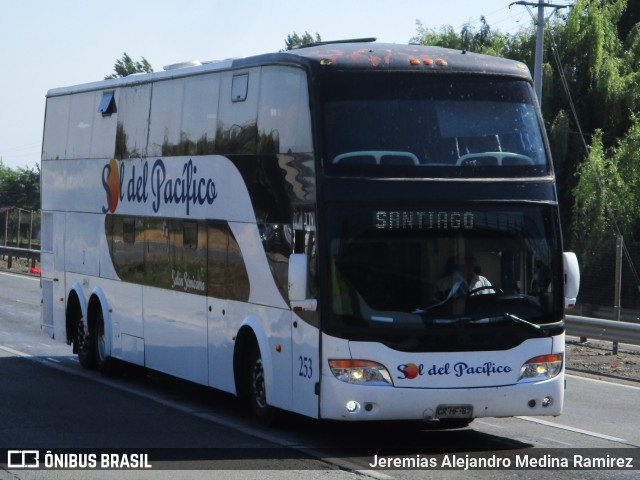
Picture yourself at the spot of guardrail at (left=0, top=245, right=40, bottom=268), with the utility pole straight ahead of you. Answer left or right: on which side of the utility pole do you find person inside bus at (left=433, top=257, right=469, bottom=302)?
right

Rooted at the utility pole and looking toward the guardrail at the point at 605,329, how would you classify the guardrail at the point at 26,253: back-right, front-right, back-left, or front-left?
back-right

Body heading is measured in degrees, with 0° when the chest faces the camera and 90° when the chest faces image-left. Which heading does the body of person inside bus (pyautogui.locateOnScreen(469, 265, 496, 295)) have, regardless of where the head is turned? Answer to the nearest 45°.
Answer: approximately 315°

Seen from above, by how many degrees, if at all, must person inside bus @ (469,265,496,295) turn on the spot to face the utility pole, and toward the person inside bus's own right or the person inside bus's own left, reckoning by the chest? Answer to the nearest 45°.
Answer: approximately 135° to the person inside bus's own left

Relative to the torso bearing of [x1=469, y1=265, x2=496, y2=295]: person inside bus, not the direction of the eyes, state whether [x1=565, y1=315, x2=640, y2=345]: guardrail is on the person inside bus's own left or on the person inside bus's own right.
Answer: on the person inside bus's own left
